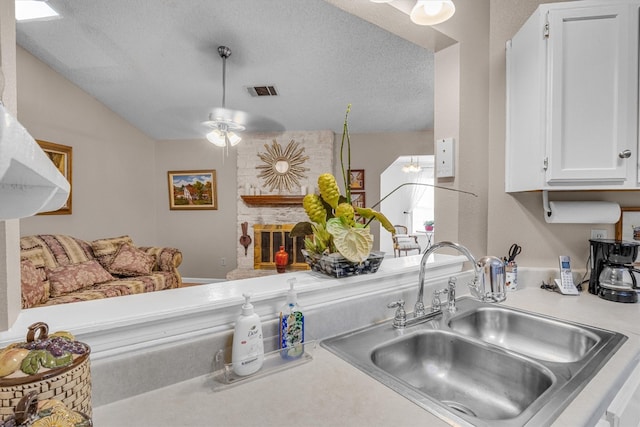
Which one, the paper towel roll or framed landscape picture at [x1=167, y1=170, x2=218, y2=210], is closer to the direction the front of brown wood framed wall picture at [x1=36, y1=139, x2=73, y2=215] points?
the paper towel roll

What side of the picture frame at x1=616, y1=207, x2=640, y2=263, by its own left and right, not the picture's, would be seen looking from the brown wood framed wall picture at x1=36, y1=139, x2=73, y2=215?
right

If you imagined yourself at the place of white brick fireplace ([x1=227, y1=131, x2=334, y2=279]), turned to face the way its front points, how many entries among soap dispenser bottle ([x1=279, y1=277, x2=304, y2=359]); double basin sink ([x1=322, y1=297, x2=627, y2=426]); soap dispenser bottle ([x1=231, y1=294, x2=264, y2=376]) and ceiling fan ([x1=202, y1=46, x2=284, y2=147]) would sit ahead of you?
4

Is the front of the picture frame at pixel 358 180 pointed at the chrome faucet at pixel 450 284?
yes

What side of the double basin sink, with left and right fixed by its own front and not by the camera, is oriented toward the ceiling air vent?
back

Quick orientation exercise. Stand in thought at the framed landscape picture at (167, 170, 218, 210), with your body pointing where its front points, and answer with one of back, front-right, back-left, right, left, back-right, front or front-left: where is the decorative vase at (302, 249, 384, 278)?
front
